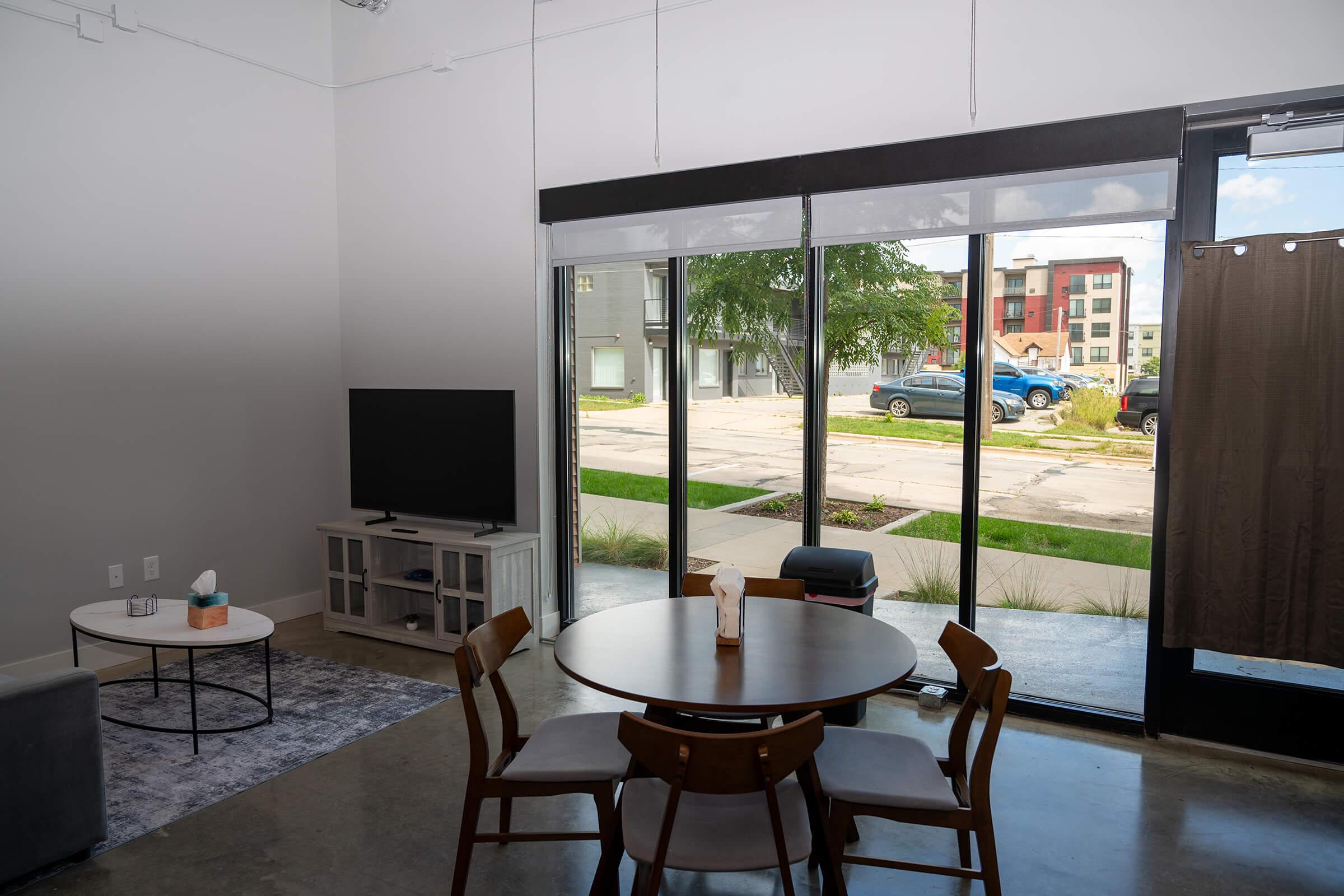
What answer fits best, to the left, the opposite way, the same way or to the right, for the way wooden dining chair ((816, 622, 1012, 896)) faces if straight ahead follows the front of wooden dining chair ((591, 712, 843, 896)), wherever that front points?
to the left

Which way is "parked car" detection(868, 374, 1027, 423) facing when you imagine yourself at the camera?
facing to the right of the viewer

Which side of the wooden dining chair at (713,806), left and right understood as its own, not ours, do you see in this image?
back

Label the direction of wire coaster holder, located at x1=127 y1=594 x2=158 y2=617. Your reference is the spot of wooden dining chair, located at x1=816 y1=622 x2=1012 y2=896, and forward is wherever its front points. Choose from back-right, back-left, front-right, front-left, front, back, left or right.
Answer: front

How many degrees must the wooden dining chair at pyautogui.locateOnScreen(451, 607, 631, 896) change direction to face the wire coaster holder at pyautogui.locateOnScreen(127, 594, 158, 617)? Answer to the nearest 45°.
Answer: approximately 135° to its left

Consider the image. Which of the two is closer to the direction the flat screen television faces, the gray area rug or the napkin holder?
the gray area rug

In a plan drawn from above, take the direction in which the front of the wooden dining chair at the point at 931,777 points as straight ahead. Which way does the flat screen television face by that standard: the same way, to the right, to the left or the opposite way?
to the left

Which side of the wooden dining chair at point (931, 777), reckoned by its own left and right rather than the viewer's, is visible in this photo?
left

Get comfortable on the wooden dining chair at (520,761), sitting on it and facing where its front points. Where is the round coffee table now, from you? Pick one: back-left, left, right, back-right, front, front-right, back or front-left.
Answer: back-left

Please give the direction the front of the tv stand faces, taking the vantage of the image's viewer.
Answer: facing the viewer and to the left of the viewer

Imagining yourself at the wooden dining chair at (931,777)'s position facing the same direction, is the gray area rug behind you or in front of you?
in front

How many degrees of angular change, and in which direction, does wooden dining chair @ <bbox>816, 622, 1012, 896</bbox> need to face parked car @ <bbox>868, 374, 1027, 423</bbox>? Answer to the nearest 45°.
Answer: approximately 90° to its right

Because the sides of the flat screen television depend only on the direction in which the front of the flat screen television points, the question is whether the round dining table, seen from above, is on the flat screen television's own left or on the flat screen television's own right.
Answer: on the flat screen television's own left

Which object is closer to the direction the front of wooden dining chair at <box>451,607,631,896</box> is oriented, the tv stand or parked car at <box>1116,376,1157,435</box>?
the parked car

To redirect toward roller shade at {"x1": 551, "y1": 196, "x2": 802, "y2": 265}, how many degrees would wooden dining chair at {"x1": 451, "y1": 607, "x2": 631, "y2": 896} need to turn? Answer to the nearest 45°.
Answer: approximately 90° to its left

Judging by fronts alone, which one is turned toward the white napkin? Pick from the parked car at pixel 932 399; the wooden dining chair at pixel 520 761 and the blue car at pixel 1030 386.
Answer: the wooden dining chair

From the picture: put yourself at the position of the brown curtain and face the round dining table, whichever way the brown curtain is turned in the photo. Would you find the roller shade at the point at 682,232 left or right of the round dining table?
right

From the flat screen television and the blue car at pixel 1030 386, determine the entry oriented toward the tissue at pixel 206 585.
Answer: the flat screen television

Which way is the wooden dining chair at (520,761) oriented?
to the viewer's right

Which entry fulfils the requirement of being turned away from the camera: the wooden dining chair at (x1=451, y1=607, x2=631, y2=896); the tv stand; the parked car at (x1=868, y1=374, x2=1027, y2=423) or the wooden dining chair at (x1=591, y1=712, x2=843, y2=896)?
the wooden dining chair at (x1=591, y1=712, x2=843, y2=896)

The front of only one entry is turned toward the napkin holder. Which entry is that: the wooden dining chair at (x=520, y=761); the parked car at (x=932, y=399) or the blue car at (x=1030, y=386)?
the wooden dining chair
